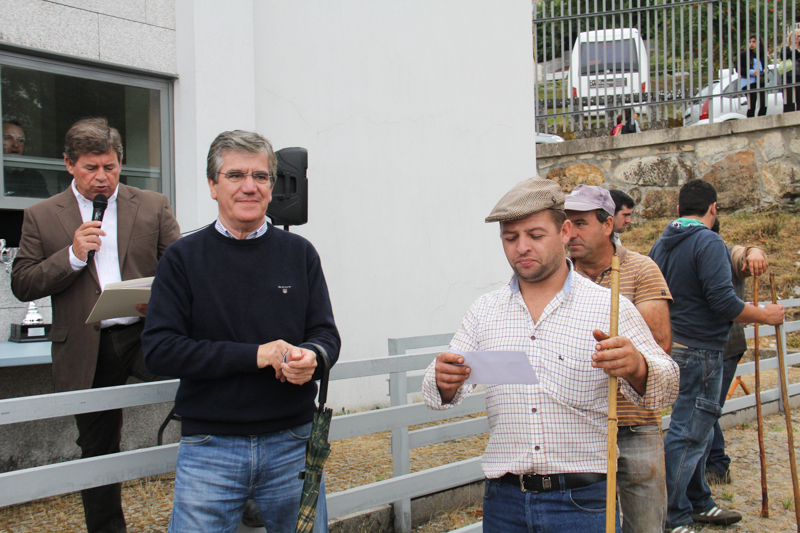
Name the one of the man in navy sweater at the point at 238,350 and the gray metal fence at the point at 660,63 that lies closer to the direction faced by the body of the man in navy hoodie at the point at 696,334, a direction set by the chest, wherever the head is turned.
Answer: the gray metal fence

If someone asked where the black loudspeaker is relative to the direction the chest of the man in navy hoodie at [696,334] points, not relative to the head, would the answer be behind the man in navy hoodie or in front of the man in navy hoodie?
behind

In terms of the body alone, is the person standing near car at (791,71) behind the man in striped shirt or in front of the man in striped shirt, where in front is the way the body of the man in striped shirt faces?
behind

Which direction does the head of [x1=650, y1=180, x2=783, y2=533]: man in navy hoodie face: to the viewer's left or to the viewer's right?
to the viewer's right

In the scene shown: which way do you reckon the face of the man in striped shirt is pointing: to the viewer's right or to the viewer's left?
to the viewer's left

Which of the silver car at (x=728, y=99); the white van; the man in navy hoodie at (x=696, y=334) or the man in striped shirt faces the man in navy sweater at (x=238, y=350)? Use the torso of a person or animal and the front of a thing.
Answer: the man in striped shirt

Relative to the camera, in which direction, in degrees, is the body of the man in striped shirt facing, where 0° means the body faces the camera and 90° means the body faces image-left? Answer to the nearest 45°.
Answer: approximately 45°

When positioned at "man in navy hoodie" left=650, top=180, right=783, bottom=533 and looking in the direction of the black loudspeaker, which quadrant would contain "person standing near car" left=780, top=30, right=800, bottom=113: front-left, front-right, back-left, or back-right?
back-right

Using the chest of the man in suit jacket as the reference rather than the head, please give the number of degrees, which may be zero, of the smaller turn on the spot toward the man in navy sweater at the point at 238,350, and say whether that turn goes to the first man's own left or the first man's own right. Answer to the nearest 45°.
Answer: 0° — they already face them
